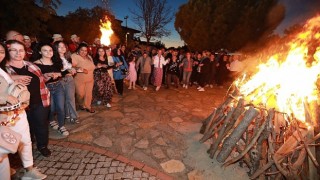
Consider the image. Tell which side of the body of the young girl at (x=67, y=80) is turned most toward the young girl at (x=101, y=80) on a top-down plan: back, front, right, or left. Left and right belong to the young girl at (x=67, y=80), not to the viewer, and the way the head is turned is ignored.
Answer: left

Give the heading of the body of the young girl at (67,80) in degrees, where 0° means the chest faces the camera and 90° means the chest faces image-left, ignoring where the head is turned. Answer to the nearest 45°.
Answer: approximately 315°

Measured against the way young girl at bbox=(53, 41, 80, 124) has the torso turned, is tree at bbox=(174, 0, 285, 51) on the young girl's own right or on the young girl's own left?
on the young girl's own left

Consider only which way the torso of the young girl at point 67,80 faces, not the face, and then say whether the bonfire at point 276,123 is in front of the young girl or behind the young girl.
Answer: in front
